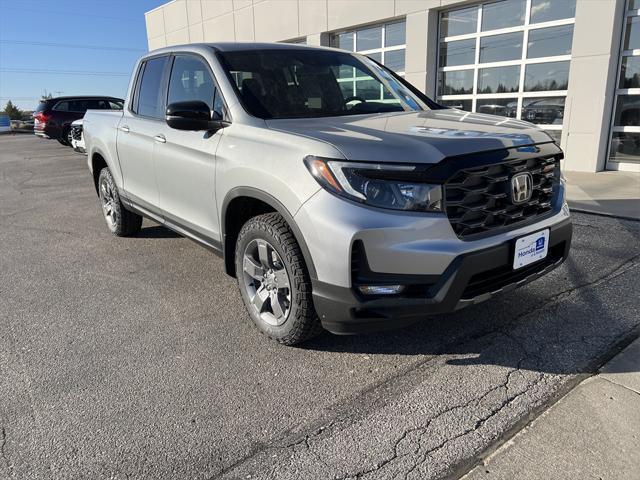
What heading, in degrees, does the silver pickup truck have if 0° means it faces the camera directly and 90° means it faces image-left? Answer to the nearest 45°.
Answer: approximately 315°

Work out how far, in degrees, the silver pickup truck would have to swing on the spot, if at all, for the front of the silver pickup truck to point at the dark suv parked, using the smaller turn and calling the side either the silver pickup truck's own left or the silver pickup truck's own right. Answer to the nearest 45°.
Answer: approximately 180°

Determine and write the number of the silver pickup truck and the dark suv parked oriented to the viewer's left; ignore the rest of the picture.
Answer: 0

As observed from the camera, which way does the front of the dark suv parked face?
facing away from the viewer and to the right of the viewer

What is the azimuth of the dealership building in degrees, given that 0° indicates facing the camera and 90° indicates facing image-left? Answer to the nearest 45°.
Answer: approximately 45°

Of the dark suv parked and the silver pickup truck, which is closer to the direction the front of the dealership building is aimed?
the silver pickup truck

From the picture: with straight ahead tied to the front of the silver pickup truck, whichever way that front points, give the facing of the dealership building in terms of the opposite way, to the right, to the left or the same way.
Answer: to the right

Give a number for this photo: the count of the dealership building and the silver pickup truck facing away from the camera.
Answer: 0
